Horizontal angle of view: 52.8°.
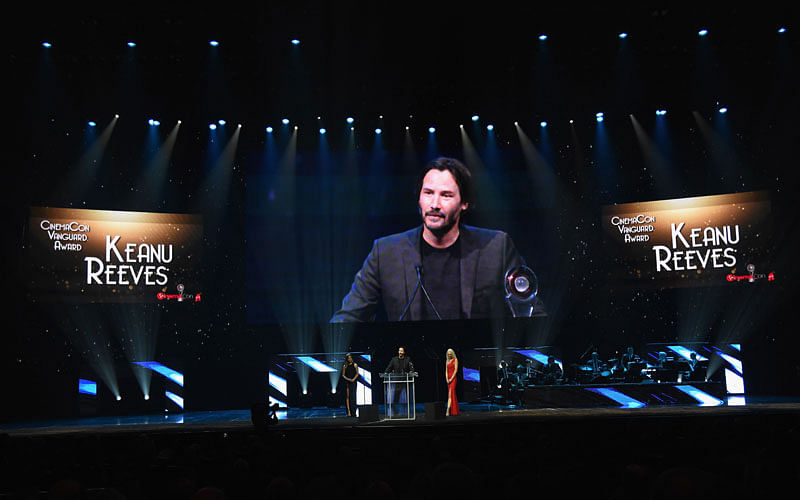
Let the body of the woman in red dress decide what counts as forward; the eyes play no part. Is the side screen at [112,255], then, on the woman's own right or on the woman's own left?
on the woman's own right

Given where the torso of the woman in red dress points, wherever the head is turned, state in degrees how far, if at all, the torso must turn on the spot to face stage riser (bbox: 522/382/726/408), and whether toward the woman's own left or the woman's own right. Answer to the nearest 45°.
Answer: approximately 135° to the woman's own left

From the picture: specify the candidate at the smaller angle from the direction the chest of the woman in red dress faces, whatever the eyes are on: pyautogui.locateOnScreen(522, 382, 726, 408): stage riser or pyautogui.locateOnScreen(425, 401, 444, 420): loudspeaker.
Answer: the loudspeaker

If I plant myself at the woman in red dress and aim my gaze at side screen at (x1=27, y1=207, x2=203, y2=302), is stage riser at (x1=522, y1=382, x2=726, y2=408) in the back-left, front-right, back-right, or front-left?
back-right

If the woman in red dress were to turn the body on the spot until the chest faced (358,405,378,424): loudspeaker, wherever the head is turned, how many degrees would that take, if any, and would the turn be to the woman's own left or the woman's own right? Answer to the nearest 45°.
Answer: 0° — they already face it

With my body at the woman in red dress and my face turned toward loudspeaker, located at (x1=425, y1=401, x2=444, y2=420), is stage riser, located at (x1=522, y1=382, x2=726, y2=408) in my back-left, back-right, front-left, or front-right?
back-left

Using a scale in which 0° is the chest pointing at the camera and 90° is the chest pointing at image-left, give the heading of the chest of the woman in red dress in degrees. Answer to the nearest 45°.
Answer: approximately 45°
